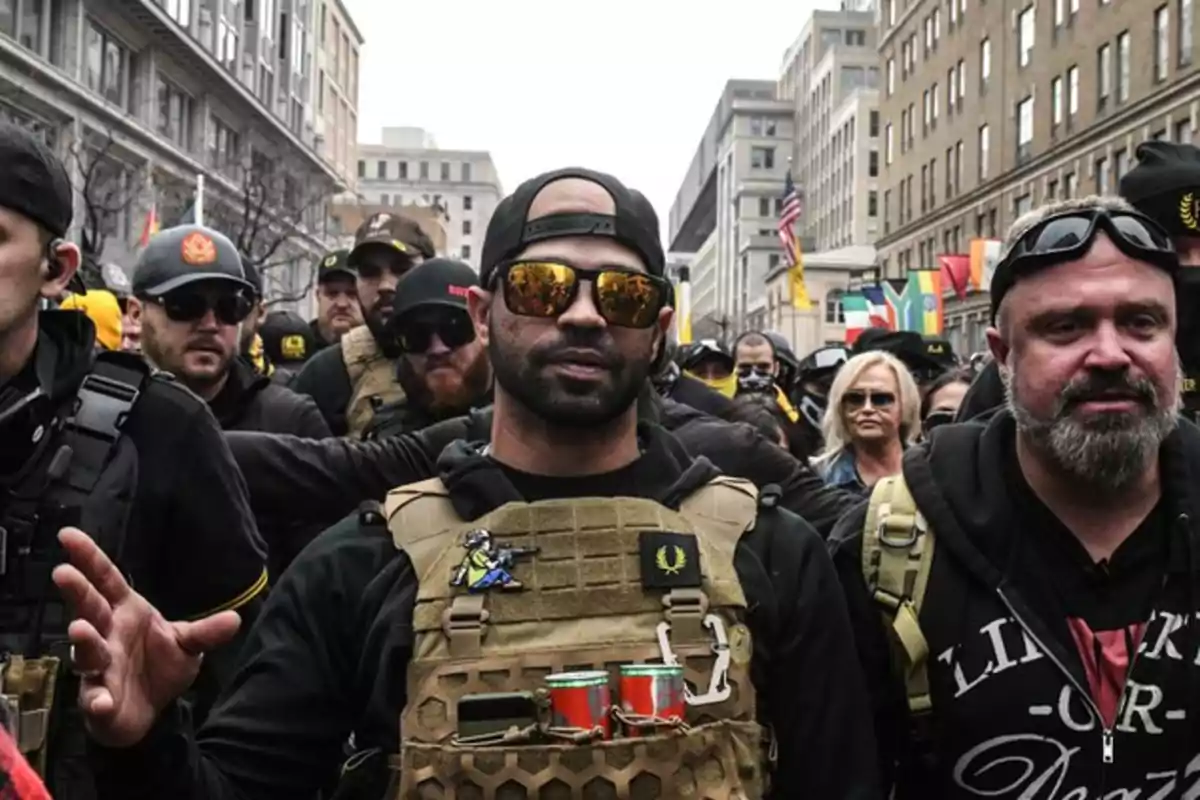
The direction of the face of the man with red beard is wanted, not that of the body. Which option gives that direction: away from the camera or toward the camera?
toward the camera

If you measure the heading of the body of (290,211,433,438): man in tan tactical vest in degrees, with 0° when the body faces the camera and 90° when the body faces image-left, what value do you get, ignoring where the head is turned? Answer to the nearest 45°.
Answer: approximately 0°

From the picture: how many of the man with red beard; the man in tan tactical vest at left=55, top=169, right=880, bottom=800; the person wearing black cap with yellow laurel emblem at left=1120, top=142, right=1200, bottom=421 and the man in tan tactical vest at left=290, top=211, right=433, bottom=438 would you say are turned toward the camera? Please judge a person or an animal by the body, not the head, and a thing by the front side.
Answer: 4

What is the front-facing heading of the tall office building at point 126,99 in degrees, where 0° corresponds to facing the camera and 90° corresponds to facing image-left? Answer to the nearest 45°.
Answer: approximately 315°

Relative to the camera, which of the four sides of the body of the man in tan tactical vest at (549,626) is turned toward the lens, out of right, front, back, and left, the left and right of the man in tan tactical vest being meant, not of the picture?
front

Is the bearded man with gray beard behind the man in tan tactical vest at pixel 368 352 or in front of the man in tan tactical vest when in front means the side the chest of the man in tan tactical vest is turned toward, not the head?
in front

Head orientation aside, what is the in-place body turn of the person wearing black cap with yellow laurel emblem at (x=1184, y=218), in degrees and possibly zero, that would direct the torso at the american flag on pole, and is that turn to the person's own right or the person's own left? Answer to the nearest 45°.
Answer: approximately 180°

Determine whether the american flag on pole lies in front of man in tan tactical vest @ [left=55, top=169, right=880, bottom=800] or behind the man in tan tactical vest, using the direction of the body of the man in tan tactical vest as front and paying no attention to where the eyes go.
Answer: behind

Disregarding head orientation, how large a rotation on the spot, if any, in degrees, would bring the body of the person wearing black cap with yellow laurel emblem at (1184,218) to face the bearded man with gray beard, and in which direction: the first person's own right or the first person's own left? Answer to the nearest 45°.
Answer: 0° — they already face them

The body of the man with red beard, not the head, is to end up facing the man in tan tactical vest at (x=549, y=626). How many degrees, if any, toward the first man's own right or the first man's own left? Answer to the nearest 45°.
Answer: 0° — they already face them

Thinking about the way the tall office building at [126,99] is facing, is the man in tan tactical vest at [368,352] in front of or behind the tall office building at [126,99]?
in front

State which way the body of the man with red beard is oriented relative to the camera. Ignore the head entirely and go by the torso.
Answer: toward the camera

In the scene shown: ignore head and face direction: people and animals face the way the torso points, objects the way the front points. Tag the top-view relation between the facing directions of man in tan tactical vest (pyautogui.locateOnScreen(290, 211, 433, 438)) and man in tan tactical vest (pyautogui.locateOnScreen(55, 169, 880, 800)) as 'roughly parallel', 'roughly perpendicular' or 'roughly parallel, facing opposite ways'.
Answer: roughly parallel

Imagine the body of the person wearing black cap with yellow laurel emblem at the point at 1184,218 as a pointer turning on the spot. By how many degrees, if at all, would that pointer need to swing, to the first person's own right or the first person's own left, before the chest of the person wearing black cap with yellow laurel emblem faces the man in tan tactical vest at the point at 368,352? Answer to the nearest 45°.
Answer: approximately 90° to the first person's own right

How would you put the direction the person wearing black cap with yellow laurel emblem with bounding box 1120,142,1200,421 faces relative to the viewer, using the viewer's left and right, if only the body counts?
facing the viewer
